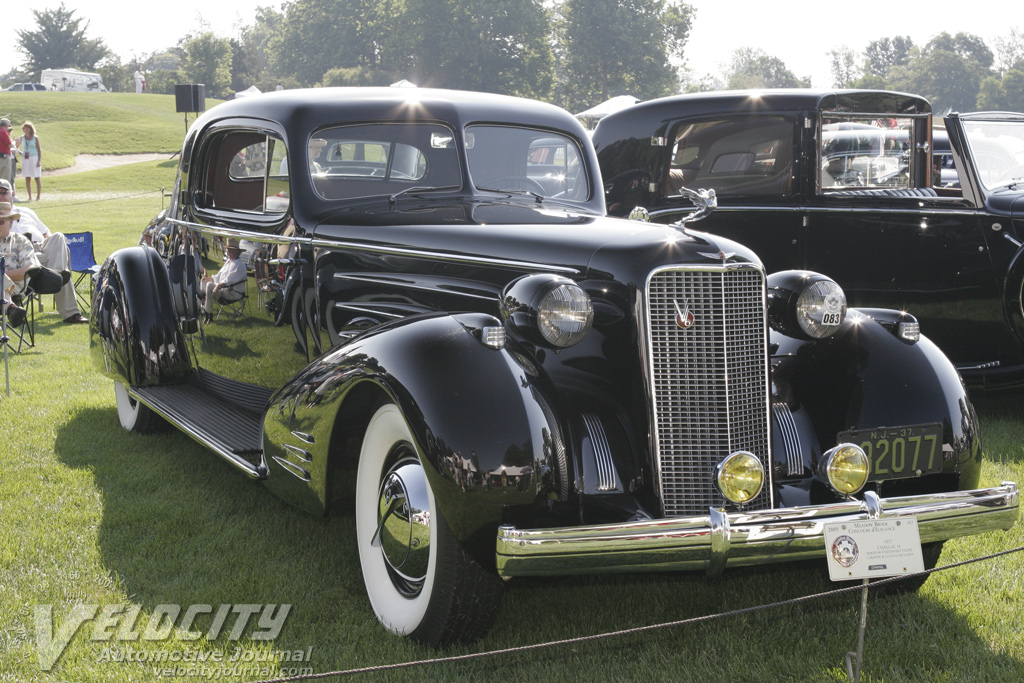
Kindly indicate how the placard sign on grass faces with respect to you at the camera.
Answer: facing the viewer

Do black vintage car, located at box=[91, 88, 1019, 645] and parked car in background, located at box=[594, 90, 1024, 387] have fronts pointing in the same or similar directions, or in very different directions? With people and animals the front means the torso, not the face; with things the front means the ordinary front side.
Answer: same or similar directions

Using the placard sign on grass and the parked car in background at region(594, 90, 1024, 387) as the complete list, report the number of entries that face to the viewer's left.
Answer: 0

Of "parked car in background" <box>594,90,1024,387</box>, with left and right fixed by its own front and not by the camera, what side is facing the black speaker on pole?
back

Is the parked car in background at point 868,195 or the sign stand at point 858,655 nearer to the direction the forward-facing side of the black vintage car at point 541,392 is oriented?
the sign stand

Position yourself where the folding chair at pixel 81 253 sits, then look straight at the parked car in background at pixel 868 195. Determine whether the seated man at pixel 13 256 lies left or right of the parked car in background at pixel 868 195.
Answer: right

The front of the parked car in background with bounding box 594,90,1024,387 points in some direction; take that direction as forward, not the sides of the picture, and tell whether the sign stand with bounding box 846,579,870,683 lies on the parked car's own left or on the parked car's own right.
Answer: on the parked car's own right

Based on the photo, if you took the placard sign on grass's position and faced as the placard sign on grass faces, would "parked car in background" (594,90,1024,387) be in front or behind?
behind

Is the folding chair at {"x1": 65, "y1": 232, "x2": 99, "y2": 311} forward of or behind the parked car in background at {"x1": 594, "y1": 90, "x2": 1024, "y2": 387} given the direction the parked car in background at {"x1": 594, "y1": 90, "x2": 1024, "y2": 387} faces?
behind

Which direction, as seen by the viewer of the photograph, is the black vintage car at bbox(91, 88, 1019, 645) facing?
facing the viewer and to the right of the viewer

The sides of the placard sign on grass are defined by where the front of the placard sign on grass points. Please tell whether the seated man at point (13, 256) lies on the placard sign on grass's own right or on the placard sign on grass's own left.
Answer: on the placard sign on grass's own right

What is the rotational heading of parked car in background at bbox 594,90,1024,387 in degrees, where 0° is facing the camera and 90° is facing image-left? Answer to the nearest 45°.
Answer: approximately 315°

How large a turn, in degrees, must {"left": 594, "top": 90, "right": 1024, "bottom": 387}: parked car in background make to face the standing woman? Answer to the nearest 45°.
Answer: approximately 180°

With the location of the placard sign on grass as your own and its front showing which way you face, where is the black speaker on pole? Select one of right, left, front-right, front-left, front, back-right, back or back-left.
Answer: back-right

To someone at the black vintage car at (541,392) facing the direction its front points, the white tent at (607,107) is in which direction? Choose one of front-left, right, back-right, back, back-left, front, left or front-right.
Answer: back-left
